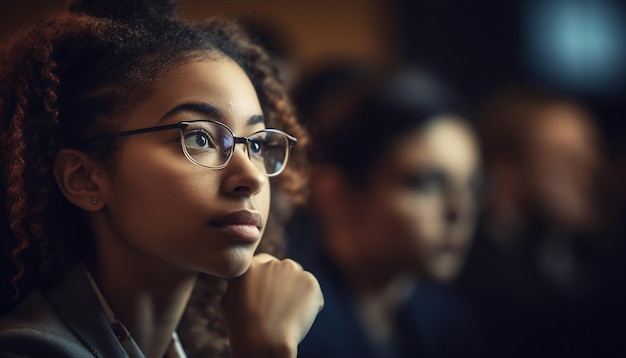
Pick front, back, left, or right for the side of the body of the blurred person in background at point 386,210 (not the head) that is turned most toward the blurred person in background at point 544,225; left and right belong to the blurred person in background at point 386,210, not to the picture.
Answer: left

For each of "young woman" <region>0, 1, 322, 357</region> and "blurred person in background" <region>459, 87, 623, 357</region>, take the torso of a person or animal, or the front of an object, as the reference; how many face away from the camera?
0

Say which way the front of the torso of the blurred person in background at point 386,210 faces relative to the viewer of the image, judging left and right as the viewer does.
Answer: facing the viewer and to the right of the viewer

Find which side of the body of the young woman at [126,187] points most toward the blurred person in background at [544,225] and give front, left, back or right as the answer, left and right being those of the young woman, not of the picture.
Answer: left

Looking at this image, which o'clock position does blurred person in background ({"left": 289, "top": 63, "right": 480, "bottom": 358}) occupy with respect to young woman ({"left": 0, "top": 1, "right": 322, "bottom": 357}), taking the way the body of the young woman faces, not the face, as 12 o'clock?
The blurred person in background is roughly at 9 o'clock from the young woman.

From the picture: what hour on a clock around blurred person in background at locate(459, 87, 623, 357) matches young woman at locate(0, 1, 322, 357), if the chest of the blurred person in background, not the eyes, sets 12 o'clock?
The young woman is roughly at 2 o'clock from the blurred person in background.

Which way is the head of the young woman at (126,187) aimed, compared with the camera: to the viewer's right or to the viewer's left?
to the viewer's right

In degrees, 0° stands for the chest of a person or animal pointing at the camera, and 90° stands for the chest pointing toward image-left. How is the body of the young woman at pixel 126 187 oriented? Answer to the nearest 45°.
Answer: approximately 315°

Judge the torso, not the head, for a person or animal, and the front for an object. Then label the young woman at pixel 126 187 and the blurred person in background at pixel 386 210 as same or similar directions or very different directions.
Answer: same or similar directions
